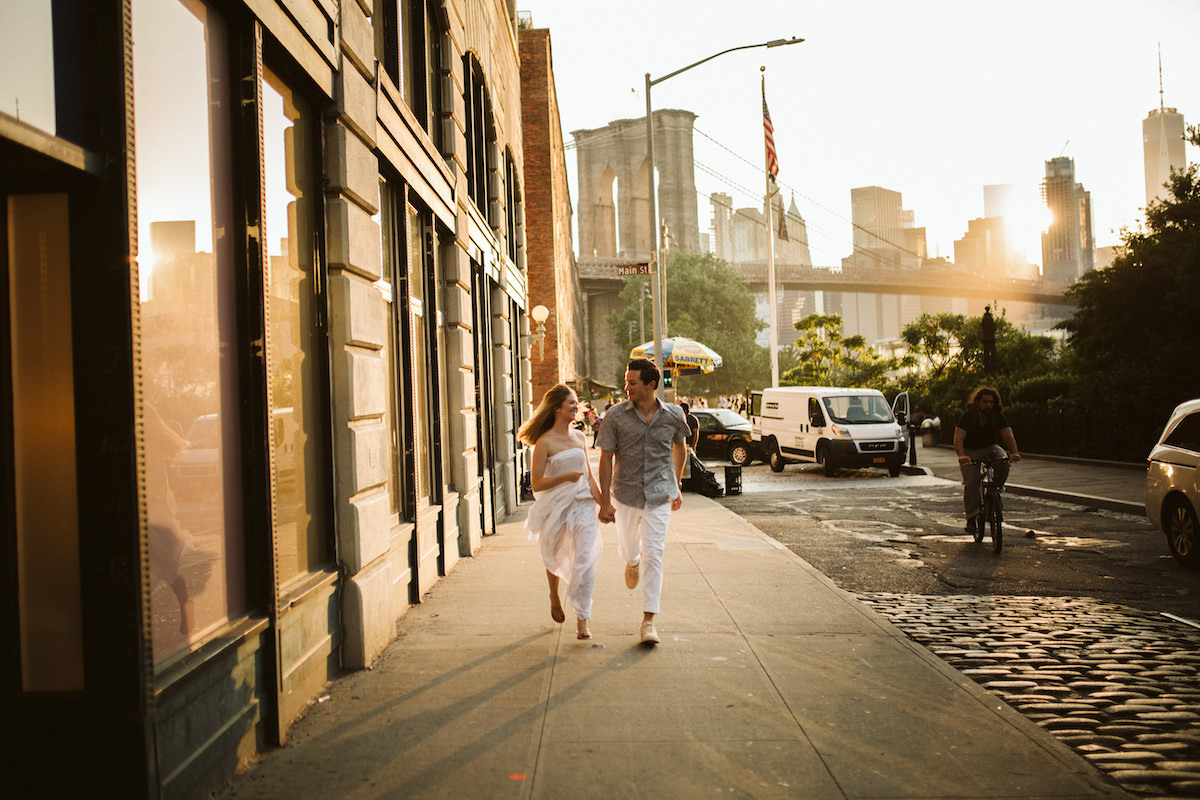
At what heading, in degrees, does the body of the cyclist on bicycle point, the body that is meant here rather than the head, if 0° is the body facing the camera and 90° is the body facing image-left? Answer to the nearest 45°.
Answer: approximately 0°

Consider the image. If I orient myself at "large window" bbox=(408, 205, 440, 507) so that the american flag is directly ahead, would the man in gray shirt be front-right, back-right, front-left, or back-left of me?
back-right

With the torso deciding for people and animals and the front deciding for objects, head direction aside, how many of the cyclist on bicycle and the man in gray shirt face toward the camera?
2

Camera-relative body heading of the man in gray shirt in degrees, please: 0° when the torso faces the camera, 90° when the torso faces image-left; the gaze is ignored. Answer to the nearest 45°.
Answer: approximately 0°

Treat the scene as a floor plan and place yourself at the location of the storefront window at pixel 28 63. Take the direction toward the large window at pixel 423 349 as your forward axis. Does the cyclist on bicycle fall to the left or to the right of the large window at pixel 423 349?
right

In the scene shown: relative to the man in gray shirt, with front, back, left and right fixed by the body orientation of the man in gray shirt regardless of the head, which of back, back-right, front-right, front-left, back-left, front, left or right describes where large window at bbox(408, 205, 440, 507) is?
back-right

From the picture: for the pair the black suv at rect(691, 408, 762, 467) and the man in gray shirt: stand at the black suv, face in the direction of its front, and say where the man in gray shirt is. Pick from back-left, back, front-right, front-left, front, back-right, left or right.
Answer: front-right

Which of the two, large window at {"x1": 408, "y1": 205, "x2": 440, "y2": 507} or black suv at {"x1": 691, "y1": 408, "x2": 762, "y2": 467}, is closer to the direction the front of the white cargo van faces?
the large window

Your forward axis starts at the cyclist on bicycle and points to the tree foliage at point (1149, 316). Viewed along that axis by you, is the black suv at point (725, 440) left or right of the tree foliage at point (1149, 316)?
left

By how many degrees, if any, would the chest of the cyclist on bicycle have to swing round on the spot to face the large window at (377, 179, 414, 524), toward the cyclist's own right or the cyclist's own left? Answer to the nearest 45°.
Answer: approximately 45° to the cyclist's own right
